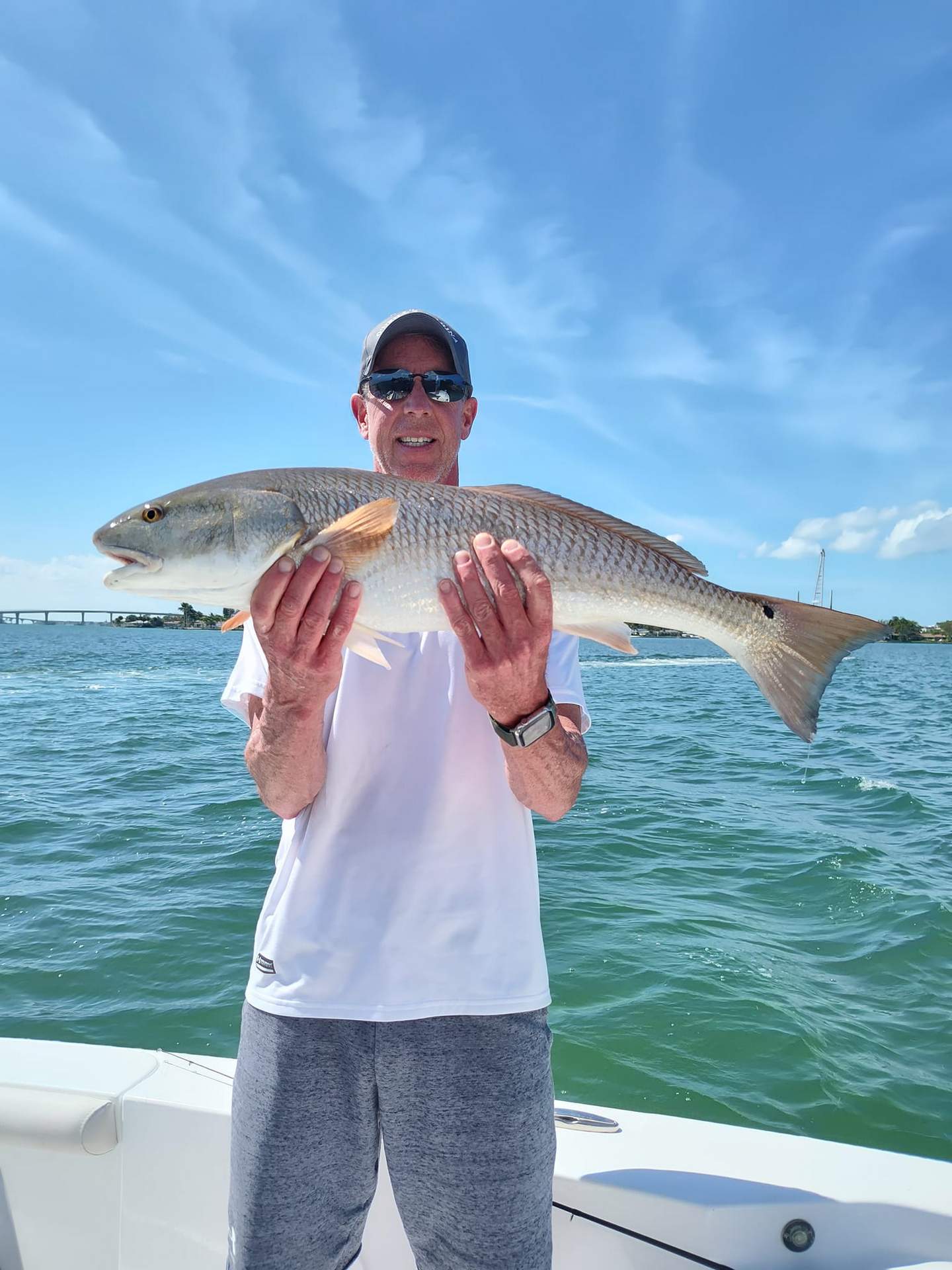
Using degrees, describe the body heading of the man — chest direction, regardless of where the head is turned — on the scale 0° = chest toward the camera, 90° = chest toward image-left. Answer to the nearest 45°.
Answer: approximately 0°
